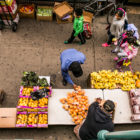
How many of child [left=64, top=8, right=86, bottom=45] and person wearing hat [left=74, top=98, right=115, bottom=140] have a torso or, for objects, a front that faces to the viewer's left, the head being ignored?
1

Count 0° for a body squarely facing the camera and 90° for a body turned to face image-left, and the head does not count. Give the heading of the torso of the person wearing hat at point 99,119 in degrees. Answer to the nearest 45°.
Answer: approximately 225°

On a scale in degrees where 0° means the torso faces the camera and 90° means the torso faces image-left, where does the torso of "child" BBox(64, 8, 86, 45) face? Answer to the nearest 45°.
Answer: approximately 90°

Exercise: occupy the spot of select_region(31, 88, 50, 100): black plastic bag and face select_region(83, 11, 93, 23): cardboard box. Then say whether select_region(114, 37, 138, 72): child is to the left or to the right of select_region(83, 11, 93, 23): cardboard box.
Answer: right
